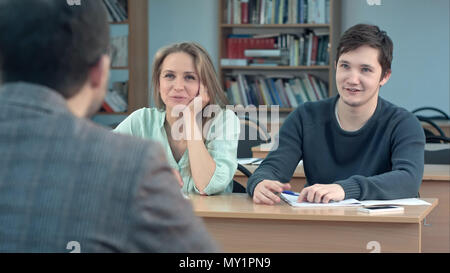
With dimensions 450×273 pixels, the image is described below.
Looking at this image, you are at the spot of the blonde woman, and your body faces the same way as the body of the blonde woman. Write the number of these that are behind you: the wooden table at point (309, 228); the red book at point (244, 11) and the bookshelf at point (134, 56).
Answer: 2

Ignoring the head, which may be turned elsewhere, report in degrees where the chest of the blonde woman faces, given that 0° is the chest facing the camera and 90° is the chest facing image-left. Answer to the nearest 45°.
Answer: approximately 0°

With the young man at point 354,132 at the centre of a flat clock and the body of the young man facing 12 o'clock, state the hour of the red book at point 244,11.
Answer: The red book is roughly at 4 o'clock from the young man.

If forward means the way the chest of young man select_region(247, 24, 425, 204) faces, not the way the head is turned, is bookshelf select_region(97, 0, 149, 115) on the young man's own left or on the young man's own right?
on the young man's own right

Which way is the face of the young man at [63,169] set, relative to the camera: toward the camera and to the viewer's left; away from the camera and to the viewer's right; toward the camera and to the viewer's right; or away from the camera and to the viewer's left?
away from the camera and to the viewer's right

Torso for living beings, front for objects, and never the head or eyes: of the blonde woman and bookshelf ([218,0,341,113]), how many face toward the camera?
2

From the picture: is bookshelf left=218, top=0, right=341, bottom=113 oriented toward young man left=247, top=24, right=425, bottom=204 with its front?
yes

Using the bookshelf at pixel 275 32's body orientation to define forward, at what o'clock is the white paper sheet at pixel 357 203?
The white paper sheet is roughly at 12 o'clock from the bookshelf.
